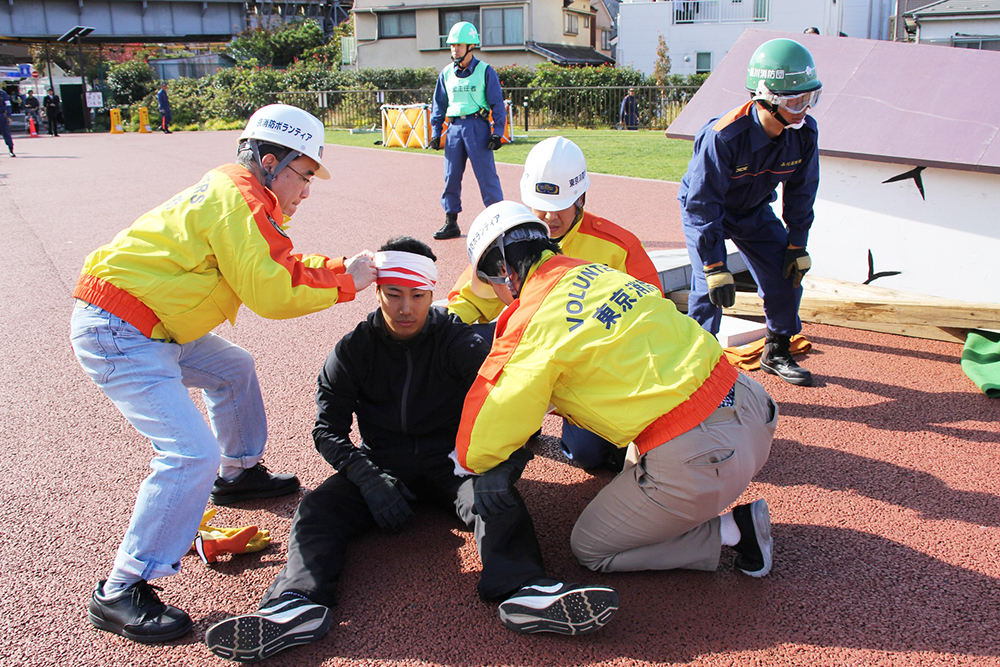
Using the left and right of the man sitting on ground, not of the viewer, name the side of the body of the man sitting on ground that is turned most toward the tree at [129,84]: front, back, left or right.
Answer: back

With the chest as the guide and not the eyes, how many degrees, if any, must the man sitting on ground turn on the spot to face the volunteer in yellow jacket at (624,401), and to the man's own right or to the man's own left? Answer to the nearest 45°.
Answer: approximately 45° to the man's own left

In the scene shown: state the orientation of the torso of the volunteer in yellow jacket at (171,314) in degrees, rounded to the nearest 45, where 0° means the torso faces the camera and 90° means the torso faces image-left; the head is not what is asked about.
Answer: approximately 270°

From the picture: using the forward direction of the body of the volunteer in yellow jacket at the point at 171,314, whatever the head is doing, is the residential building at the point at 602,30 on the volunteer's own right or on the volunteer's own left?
on the volunteer's own left

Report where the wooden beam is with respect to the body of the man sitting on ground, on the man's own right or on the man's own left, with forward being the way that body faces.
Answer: on the man's own left

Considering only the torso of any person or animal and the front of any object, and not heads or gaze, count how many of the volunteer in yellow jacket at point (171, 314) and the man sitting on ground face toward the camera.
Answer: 1

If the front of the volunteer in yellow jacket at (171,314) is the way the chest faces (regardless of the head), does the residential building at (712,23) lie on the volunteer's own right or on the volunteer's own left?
on the volunteer's own left

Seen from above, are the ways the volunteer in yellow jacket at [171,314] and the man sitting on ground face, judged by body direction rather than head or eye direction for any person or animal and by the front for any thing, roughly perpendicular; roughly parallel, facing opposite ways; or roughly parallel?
roughly perpendicular

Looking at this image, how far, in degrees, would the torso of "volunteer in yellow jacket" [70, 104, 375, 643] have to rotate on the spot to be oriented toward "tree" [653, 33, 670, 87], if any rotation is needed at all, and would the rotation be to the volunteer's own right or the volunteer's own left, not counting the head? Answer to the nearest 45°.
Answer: approximately 45° to the volunteer's own left

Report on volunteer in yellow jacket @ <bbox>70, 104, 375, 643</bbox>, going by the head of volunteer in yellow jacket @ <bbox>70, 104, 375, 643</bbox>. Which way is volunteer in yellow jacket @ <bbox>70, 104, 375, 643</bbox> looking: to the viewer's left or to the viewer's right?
to the viewer's right

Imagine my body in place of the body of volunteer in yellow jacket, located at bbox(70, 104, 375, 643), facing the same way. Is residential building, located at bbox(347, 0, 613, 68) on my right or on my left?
on my left
